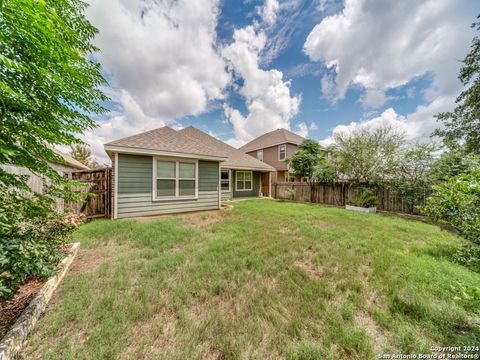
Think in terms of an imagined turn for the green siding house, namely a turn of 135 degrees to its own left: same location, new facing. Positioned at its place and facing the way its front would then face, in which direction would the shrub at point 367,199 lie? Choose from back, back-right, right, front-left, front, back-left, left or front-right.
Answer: left

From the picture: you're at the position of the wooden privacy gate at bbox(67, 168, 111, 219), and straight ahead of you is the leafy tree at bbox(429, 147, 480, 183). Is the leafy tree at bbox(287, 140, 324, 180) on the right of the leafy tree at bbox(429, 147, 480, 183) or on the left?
left

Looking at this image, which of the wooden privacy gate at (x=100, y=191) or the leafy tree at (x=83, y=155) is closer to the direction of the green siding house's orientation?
the leafy tree

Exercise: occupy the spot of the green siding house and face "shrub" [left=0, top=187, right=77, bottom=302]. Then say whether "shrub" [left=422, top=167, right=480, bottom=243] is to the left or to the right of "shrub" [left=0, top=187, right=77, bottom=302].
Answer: left

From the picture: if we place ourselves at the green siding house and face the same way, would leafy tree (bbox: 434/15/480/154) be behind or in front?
behind

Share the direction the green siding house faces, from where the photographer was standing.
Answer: facing away from the viewer and to the left of the viewer
